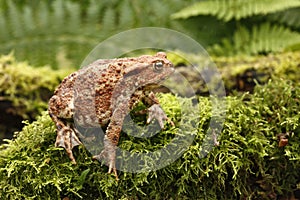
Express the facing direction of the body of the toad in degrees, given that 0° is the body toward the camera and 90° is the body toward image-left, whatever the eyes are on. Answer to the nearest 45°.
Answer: approximately 270°

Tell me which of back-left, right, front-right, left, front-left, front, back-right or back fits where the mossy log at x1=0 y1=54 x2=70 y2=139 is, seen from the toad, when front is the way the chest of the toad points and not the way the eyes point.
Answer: back-left

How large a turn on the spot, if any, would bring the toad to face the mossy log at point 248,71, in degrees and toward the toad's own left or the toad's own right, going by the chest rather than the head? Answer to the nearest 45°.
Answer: approximately 45° to the toad's own left

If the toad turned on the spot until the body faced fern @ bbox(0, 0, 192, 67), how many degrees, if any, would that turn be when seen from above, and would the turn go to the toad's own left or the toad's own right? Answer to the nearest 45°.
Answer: approximately 90° to the toad's own left

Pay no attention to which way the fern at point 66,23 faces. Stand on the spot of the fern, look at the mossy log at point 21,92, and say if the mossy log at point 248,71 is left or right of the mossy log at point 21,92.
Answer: left

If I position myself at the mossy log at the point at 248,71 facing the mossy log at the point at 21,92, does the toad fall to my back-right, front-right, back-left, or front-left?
front-left

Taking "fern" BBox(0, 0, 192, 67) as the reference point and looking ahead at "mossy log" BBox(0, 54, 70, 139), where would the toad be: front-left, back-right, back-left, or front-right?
front-left

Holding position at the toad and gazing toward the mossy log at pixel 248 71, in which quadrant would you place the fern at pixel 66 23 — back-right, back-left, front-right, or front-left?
front-left

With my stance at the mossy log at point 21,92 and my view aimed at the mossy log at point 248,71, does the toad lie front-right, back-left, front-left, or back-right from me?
front-right
